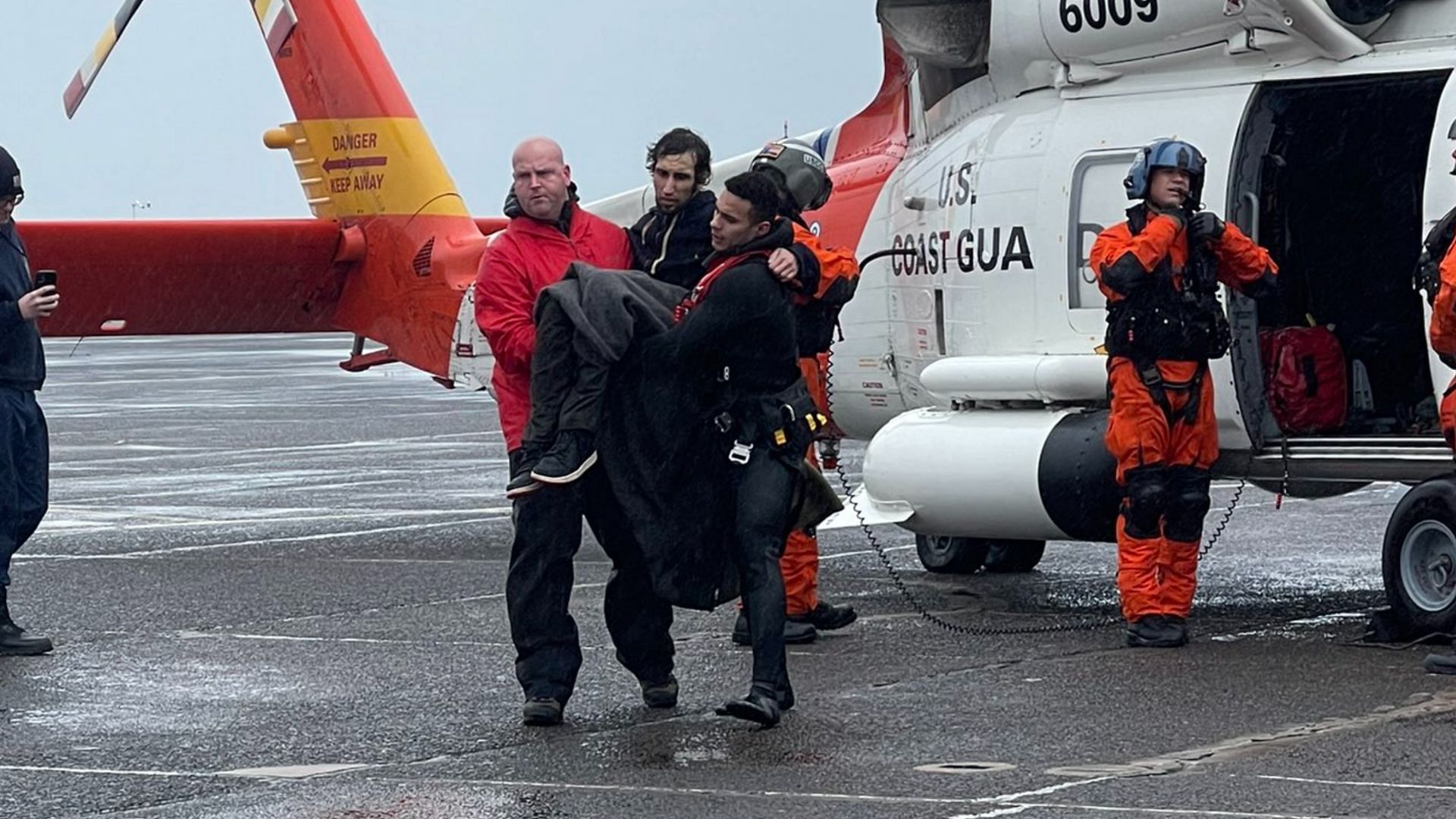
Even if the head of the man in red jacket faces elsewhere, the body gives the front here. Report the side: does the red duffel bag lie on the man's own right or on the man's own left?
on the man's own left

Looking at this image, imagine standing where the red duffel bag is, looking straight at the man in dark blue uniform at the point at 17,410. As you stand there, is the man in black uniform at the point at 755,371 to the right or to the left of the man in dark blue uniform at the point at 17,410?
left

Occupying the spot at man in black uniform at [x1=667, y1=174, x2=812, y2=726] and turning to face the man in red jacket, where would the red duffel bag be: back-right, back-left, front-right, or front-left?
back-right

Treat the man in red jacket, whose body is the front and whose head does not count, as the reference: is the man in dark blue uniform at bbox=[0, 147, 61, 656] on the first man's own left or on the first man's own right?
on the first man's own right

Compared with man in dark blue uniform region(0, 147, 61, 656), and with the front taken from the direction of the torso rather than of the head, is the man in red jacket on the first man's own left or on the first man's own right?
on the first man's own right

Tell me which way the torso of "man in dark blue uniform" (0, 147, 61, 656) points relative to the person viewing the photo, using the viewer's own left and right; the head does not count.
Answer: facing to the right of the viewer

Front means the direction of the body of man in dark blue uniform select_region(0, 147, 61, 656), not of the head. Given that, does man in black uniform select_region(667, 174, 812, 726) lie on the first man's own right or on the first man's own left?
on the first man's own right

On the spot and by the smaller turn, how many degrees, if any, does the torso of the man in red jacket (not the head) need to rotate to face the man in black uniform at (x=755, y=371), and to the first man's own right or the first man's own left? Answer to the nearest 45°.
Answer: approximately 90° to the first man's own left

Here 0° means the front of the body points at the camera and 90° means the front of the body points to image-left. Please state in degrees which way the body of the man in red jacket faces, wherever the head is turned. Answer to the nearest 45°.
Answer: approximately 0°
